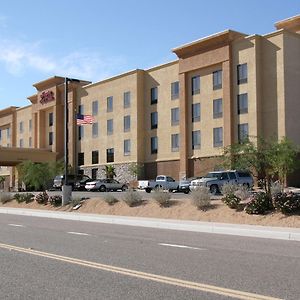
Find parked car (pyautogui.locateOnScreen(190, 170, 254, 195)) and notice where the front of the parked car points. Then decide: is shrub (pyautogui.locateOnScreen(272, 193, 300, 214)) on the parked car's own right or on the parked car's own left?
on the parked car's own left

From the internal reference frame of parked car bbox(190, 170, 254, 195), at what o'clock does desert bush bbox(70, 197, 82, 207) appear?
The desert bush is roughly at 12 o'clock from the parked car.

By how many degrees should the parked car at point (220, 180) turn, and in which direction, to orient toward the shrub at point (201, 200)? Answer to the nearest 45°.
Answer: approximately 45° to its left

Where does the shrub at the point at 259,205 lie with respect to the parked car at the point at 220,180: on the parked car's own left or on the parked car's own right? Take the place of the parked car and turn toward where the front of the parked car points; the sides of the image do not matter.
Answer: on the parked car's own left

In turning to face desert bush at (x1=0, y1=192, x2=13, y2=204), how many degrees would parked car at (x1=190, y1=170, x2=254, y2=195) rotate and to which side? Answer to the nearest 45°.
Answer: approximately 45° to its right

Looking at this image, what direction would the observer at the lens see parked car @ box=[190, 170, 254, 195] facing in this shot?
facing the viewer and to the left of the viewer

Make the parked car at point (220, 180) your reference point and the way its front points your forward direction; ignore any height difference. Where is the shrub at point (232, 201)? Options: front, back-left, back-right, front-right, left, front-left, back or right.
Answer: front-left

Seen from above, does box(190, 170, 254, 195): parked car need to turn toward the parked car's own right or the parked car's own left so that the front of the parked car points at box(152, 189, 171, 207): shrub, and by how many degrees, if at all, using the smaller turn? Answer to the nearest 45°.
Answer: approximately 45° to the parked car's own left
